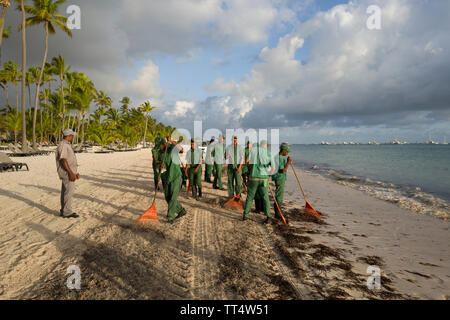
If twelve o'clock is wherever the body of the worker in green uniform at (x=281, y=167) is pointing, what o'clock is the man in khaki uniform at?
The man in khaki uniform is roughly at 5 o'clock from the worker in green uniform.

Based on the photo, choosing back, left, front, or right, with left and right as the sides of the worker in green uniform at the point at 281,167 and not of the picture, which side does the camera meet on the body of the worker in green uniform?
right

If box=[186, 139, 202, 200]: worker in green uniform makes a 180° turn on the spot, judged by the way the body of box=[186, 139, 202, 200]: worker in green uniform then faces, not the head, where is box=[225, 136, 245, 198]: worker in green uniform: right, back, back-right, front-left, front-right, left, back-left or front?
right

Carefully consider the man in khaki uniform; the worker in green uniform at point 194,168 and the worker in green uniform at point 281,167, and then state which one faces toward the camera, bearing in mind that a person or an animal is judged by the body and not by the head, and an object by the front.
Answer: the worker in green uniform at point 194,168

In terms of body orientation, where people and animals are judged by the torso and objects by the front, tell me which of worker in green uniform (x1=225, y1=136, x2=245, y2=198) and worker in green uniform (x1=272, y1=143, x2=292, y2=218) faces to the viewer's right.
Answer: worker in green uniform (x1=272, y1=143, x2=292, y2=218)

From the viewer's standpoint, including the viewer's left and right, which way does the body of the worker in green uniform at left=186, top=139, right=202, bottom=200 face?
facing the viewer

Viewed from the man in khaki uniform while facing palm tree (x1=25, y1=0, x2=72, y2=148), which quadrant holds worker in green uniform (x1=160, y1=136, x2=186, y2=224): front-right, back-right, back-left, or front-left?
back-right

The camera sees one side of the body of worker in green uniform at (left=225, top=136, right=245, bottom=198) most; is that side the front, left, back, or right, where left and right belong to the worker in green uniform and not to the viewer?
front

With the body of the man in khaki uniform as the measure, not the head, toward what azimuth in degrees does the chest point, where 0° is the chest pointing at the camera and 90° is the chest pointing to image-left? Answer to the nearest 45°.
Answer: approximately 270°

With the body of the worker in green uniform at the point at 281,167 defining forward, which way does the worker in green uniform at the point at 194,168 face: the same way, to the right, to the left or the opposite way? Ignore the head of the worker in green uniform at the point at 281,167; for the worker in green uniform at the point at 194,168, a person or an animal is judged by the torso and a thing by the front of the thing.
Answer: to the right

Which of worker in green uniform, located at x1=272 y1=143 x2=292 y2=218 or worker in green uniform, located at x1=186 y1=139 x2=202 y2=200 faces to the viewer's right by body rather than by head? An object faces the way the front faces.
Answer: worker in green uniform, located at x1=272 y1=143 x2=292 y2=218

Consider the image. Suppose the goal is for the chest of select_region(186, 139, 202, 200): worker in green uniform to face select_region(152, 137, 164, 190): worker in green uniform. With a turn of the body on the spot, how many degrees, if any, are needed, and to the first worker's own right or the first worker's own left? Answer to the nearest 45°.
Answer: approximately 45° to the first worker's own right

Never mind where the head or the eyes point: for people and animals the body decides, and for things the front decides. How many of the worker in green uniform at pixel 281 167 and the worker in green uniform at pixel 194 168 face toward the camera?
1
